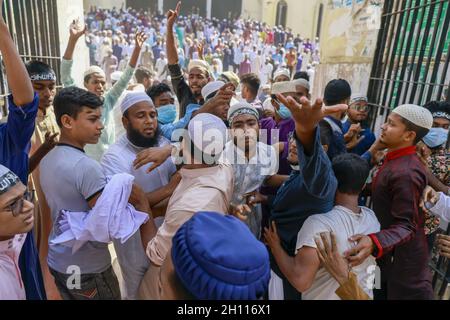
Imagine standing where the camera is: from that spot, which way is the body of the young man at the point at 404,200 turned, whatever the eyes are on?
to the viewer's left

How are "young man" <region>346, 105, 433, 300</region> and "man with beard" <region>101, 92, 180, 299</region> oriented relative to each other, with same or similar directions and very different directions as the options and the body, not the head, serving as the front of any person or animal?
very different directions

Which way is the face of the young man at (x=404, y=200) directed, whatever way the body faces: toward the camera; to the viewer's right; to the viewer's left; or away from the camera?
to the viewer's left

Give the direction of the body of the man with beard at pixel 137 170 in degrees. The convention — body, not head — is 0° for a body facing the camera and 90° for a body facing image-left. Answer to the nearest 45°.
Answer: approximately 315°

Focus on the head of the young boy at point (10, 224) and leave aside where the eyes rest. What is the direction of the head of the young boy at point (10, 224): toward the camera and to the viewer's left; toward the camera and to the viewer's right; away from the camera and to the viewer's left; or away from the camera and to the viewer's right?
toward the camera and to the viewer's right

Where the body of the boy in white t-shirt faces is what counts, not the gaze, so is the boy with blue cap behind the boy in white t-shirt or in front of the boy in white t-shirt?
behind

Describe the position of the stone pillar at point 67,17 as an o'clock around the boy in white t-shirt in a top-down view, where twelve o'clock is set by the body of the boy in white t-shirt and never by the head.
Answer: The stone pillar is roughly at 10 o'clock from the boy in white t-shirt.

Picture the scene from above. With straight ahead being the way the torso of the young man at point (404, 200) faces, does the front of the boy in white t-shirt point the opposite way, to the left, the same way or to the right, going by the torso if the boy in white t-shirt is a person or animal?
to the right

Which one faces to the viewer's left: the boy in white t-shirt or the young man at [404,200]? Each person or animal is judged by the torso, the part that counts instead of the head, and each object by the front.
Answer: the young man

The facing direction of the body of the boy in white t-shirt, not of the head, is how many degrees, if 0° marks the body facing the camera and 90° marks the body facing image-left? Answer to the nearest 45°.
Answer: approximately 180°

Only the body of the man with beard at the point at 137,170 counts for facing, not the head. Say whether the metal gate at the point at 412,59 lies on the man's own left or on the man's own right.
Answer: on the man's own left
